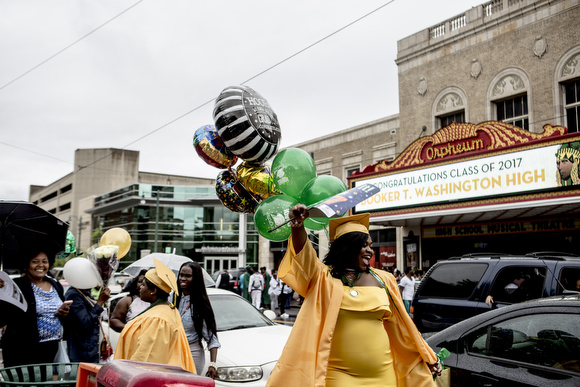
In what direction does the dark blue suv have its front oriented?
to the viewer's right

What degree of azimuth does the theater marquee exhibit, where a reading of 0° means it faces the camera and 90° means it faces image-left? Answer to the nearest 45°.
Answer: approximately 45°

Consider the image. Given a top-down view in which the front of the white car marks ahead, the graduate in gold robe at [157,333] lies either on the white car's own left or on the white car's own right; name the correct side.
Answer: on the white car's own right
